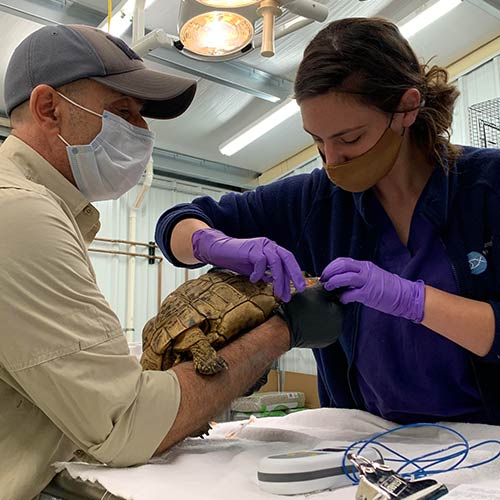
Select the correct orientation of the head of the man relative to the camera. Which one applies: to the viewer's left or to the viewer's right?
to the viewer's right

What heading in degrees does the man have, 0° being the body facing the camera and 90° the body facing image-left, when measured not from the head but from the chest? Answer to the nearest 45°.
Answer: approximately 270°

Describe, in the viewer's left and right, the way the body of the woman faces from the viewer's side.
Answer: facing the viewer and to the left of the viewer

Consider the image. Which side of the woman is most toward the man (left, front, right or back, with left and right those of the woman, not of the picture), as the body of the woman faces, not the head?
front

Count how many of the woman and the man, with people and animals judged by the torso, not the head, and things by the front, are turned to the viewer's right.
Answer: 1

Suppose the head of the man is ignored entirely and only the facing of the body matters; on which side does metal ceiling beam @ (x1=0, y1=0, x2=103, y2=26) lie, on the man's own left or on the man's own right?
on the man's own left

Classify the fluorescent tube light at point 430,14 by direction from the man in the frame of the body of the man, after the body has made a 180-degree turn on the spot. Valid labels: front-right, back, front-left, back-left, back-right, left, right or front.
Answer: back-right

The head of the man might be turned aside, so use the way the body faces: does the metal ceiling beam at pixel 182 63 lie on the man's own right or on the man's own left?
on the man's own left

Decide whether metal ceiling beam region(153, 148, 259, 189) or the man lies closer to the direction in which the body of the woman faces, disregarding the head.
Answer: the man

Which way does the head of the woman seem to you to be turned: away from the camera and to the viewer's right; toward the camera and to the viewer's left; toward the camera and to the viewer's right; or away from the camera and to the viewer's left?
toward the camera and to the viewer's left
